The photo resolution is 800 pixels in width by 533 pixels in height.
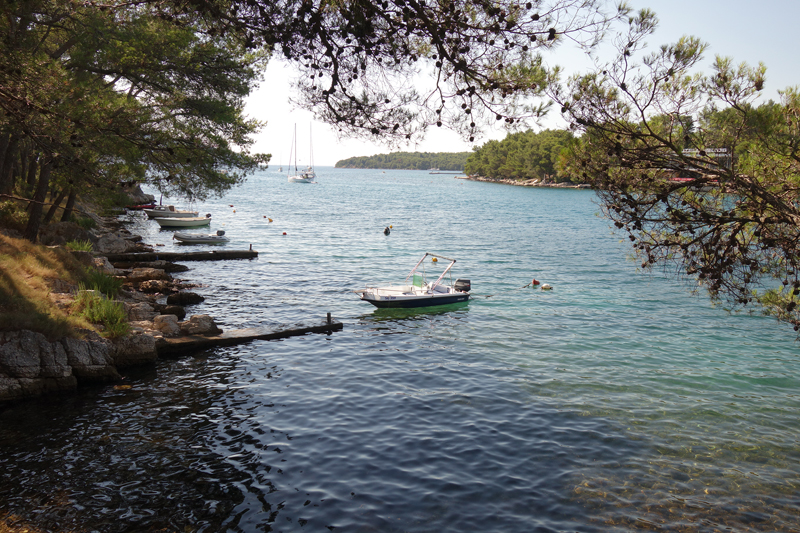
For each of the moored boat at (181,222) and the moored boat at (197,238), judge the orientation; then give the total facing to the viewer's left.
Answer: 2

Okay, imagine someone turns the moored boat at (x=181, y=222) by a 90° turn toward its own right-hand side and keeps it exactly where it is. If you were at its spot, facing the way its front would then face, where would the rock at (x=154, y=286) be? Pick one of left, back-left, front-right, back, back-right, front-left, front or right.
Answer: back

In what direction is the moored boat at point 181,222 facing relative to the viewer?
to the viewer's left

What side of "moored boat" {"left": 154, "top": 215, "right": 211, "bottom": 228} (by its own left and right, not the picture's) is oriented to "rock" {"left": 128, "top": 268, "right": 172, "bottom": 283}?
left

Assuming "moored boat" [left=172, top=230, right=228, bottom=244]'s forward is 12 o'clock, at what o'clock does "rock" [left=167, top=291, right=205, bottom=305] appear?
The rock is roughly at 9 o'clock from the moored boat.

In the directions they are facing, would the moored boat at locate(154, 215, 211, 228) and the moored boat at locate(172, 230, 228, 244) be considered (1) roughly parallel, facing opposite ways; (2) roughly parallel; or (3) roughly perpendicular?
roughly parallel

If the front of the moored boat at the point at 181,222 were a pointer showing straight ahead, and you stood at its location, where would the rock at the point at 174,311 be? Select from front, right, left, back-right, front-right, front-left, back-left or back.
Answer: left

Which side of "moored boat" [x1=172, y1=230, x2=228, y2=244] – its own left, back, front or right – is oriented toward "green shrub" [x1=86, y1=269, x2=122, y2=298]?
left
